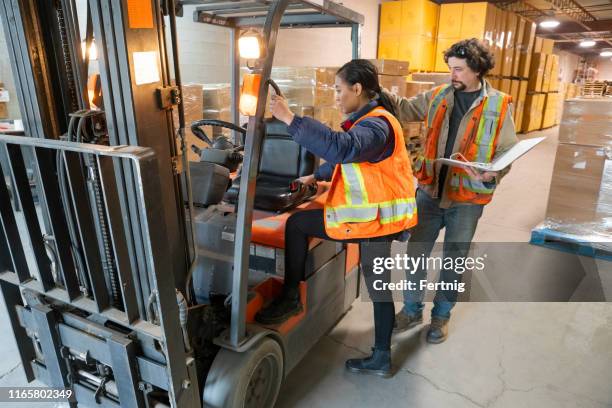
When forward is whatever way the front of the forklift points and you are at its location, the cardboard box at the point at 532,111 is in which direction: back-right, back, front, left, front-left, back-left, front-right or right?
back

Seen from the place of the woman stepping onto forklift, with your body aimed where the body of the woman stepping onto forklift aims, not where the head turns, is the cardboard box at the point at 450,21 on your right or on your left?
on your right

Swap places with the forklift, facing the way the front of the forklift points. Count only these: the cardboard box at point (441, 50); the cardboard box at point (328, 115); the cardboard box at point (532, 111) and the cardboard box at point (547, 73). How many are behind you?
4

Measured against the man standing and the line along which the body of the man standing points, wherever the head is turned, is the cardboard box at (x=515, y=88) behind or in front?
behind

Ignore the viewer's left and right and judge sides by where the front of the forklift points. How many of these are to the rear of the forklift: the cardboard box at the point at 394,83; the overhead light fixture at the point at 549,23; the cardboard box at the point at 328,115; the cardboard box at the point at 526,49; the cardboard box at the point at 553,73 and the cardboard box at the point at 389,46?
6

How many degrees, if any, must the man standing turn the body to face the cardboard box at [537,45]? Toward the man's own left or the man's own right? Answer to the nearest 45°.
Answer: approximately 135° to the man's own right

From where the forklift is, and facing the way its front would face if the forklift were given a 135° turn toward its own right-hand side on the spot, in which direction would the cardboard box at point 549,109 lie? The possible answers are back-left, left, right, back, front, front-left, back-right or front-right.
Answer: front-right

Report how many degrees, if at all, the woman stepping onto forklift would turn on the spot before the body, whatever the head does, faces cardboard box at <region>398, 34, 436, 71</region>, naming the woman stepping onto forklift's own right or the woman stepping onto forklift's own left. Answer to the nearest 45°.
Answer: approximately 90° to the woman stepping onto forklift's own right

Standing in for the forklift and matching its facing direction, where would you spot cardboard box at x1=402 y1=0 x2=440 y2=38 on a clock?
The cardboard box is roughly at 6 o'clock from the forklift.

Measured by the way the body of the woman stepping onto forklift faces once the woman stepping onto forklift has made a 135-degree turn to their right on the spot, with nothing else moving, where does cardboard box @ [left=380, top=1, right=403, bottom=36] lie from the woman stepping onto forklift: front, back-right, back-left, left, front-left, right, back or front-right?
front-left

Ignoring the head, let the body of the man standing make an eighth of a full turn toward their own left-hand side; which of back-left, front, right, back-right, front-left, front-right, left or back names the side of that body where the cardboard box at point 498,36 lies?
back

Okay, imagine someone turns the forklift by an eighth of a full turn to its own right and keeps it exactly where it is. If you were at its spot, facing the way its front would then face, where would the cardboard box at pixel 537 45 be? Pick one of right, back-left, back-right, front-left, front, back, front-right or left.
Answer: back-right

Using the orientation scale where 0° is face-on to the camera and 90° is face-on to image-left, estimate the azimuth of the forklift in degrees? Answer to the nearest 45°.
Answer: approximately 45°

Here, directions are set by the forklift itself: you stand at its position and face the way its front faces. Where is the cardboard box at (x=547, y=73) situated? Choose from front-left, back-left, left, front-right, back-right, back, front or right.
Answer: back

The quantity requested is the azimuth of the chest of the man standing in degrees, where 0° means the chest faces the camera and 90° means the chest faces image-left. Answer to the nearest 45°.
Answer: approximately 45°

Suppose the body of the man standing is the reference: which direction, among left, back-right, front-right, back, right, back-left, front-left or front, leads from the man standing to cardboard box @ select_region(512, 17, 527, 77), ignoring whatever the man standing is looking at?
back-right

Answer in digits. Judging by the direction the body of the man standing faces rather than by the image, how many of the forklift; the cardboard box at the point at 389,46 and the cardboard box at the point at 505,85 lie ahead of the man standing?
1

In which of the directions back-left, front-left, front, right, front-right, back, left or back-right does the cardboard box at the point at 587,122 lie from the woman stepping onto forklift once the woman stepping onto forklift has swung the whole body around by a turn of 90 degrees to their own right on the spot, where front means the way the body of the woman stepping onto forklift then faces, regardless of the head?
front-right

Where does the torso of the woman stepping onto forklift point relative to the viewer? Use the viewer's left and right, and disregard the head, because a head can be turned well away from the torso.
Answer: facing to the left of the viewer

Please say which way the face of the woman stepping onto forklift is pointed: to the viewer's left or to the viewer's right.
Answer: to the viewer's left
